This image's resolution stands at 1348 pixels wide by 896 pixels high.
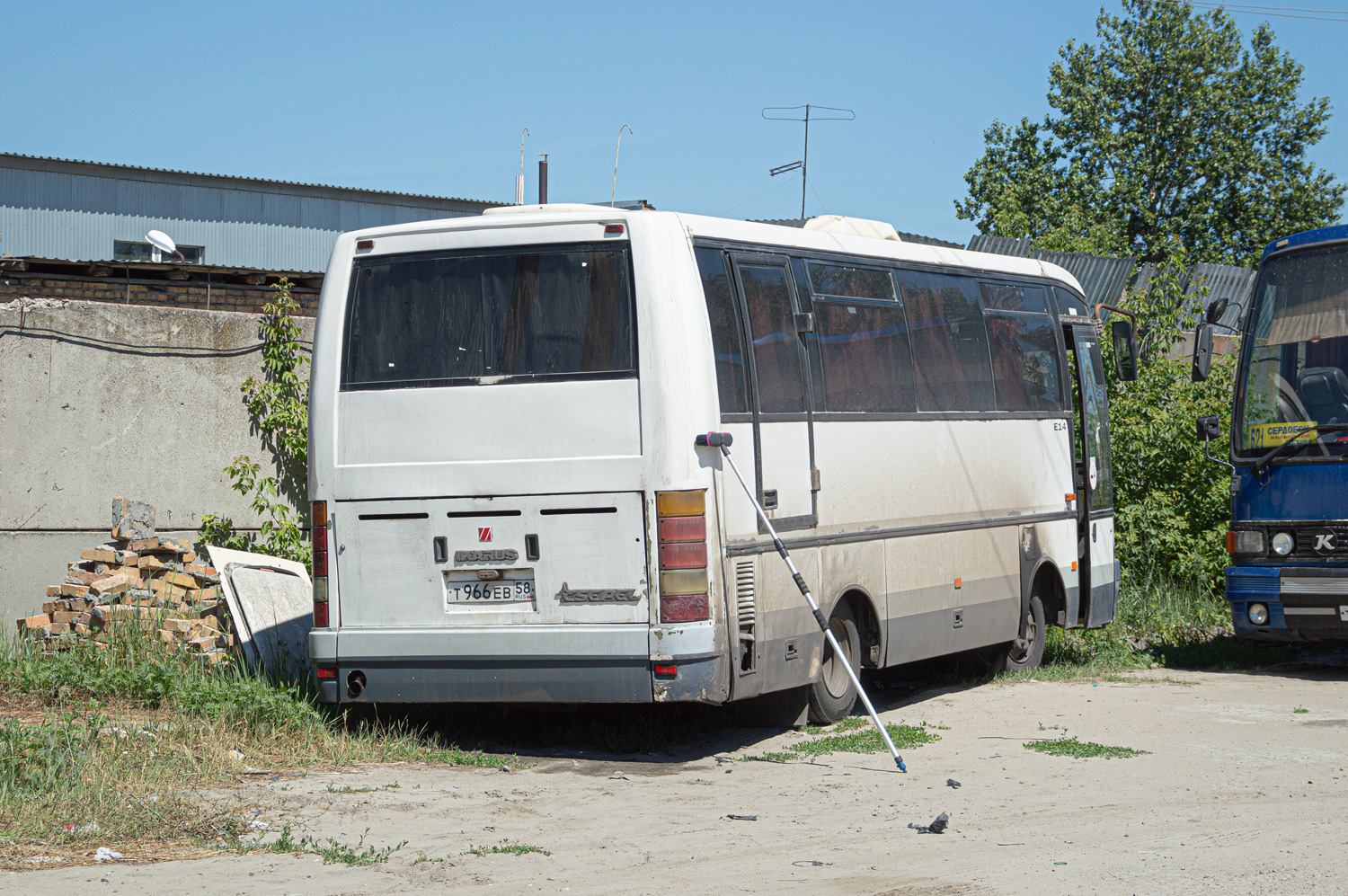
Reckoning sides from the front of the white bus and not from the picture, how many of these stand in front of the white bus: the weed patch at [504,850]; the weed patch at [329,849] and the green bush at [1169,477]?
1

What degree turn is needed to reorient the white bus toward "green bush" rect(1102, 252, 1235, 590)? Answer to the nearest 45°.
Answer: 0° — it already faces it

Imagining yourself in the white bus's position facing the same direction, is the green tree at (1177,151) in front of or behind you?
in front

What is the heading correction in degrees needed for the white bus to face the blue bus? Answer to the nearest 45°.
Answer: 0° — it already faces it

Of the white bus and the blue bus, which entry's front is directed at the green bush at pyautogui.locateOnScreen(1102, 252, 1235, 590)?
the white bus

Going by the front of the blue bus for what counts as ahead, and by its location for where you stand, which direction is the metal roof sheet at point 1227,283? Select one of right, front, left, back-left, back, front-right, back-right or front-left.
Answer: back

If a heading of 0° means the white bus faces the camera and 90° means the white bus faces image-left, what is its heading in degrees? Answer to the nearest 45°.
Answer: approximately 225°

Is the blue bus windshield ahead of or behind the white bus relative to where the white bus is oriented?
ahead

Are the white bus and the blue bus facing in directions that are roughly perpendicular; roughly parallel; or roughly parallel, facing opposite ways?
roughly parallel, facing opposite ways

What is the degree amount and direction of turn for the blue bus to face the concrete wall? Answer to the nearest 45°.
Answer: approximately 45° to its right

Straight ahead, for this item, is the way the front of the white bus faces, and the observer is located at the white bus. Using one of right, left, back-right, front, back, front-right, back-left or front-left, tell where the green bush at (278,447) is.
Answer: left

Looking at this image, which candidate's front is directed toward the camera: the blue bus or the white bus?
the blue bus

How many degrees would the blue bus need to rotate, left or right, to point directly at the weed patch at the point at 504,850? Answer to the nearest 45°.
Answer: approximately 45° to its right

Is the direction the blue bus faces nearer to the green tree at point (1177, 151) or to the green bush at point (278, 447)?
the green bush

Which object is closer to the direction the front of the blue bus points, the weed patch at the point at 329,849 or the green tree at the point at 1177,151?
the weed patch

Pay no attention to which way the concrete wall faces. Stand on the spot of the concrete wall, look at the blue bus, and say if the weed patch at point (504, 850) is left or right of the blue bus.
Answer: right

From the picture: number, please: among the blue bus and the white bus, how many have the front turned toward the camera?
1

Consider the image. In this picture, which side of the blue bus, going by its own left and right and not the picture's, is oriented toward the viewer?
front

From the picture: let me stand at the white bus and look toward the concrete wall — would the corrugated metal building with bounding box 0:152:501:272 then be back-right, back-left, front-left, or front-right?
front-right
